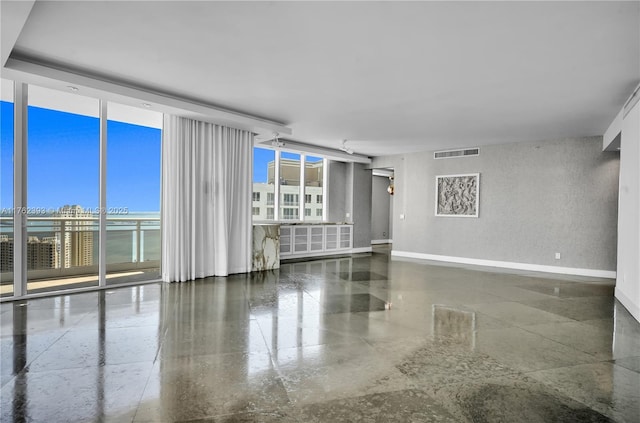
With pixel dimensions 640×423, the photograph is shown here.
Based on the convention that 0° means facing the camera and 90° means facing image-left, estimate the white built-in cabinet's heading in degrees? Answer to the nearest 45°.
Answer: approximately 315°

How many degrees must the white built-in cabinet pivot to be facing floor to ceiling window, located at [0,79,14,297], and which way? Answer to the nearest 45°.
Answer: approximately 90° to its right

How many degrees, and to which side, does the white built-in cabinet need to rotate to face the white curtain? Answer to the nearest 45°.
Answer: approximately 90° to its right

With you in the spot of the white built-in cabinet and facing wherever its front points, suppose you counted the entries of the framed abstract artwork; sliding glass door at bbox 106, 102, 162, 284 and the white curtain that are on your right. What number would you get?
2

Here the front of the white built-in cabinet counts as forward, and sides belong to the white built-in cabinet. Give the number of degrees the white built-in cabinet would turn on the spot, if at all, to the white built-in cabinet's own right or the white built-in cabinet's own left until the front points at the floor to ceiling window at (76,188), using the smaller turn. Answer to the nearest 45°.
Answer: approximately 90° to the white built-in cabinet's own right

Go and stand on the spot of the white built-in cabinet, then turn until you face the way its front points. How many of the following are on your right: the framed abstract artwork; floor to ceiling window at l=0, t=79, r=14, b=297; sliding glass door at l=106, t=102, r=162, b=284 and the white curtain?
3
